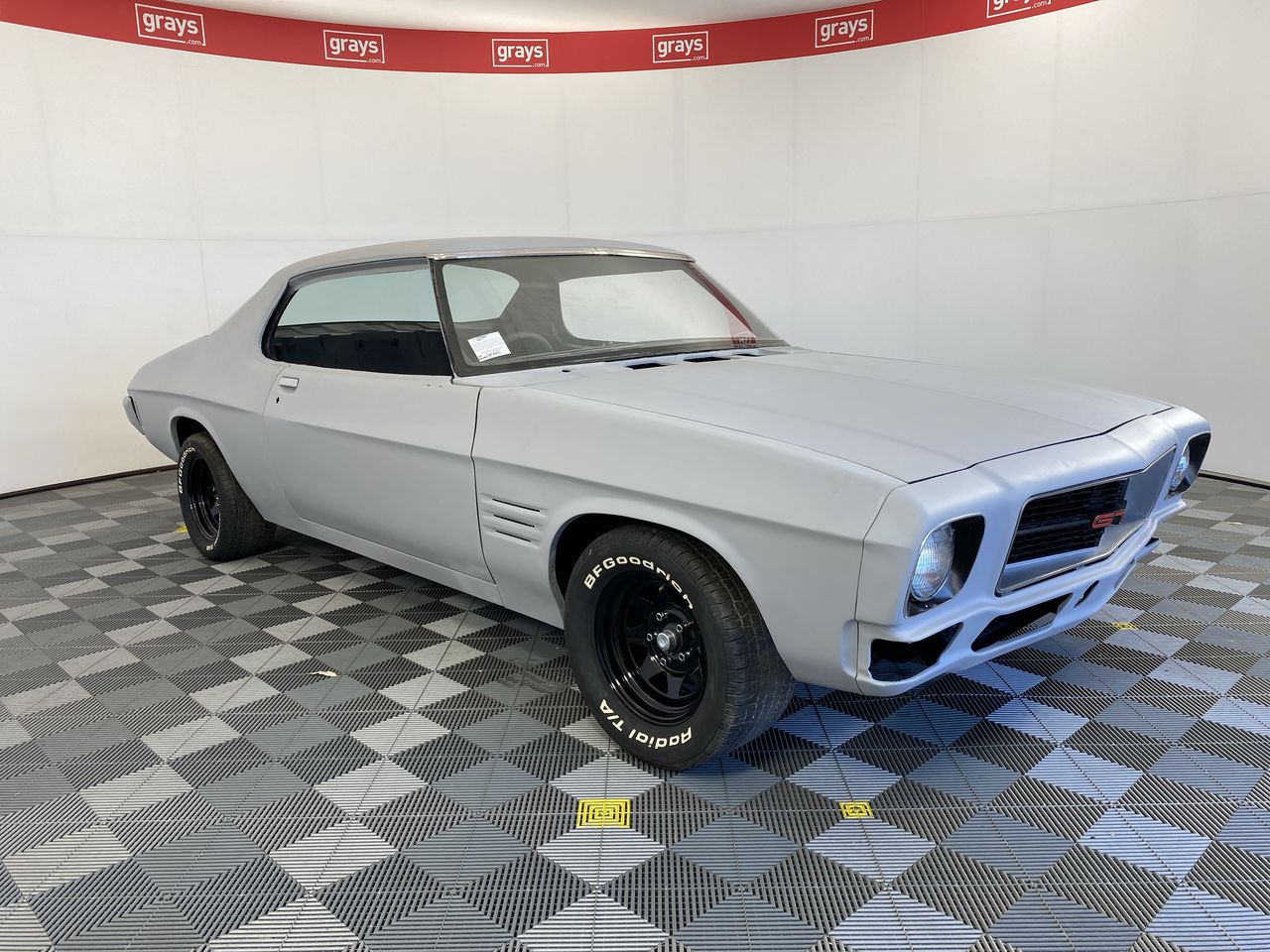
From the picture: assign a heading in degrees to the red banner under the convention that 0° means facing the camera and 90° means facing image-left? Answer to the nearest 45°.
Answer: approximately 0°

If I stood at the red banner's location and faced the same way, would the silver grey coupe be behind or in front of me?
in front

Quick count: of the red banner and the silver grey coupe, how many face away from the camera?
0

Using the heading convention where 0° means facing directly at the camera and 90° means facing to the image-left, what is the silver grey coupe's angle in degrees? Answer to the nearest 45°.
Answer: approximately 315°

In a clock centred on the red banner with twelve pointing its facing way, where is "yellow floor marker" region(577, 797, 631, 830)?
The yellow floor marker is roughly at 12 o'clock from the red banner.

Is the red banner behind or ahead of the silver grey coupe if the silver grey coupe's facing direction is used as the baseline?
behind

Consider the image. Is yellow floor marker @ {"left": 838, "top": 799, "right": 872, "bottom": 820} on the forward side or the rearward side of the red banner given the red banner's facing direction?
on the forward side
